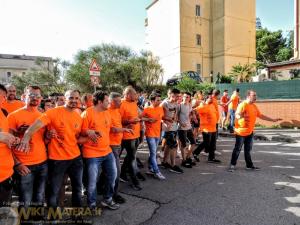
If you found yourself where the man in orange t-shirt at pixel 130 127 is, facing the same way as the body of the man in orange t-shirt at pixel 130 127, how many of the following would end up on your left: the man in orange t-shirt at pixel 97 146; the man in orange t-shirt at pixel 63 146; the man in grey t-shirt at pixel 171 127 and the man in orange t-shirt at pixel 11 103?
1

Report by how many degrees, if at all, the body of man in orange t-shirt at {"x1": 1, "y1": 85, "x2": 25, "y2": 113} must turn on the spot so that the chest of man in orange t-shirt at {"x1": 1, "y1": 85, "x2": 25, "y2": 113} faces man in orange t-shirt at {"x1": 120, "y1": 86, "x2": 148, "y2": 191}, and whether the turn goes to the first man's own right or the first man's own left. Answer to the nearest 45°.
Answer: approximately 45° to the first man's own left

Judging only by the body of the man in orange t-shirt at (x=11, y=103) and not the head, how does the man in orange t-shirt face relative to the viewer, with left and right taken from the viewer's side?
facing the viewer

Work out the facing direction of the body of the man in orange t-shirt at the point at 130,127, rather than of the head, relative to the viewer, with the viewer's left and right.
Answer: facing the viewer and to the right of the viewer

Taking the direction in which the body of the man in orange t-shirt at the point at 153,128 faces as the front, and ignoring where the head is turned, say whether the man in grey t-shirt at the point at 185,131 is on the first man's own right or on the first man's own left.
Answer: on the first man's own left

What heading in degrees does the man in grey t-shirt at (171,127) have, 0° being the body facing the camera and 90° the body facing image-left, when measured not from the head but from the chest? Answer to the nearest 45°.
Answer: approximately 315°

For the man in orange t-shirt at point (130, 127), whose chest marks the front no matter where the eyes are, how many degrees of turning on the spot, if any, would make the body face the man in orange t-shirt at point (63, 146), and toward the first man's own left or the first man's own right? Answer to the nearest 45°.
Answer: approximately 90° to the first man's own right

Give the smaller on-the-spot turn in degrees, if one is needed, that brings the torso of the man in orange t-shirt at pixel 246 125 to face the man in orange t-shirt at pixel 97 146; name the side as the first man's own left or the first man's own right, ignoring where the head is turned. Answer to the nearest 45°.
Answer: approximately 90° to the first man's own right

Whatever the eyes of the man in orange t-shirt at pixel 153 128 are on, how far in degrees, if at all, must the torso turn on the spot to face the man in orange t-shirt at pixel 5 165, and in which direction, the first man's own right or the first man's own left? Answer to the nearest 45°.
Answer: approximately 90° to the first man's own right

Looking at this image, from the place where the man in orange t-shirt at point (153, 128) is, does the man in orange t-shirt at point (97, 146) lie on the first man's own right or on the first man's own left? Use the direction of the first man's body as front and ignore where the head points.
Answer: on the first man's own right
